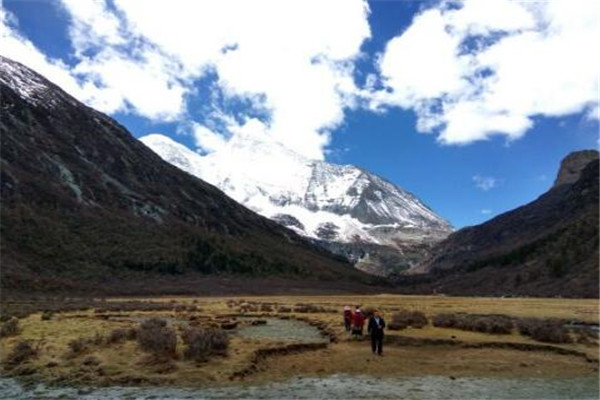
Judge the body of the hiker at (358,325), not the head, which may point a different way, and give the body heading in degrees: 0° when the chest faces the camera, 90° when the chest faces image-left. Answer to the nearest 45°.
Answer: approximately 0°

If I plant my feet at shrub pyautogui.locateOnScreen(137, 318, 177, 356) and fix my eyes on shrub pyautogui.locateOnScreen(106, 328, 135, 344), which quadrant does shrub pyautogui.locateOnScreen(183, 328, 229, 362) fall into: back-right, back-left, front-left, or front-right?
back-right

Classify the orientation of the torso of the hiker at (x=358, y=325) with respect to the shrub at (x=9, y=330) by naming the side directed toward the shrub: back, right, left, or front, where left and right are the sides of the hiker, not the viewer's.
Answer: right

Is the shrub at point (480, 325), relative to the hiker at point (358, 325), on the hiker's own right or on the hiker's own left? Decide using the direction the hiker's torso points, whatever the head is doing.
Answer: on the hiker's own left

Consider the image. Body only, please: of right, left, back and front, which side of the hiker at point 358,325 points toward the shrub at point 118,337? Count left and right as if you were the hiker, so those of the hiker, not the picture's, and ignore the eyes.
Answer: right

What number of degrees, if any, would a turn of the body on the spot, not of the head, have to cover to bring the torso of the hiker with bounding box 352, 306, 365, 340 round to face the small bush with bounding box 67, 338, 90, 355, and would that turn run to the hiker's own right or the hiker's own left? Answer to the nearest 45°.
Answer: approximately 45° to the hiker's own right

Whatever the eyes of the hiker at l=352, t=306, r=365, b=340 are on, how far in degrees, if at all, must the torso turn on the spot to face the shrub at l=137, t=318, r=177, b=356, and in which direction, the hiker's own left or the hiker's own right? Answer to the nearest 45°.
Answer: approximately 45° to the hiker's own right

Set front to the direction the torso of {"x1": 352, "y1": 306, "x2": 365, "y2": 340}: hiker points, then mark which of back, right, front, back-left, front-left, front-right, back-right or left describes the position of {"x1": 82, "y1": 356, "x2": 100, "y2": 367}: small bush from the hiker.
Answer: front-right

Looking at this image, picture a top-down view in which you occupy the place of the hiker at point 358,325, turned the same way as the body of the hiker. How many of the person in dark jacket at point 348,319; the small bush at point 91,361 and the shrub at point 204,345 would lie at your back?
1

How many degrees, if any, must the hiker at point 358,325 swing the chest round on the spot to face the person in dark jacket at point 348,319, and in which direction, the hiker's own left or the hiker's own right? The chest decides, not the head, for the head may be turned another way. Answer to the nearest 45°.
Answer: approximately 180°

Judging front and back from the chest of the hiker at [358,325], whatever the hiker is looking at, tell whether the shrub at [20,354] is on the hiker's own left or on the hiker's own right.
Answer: on the hiker's own right
